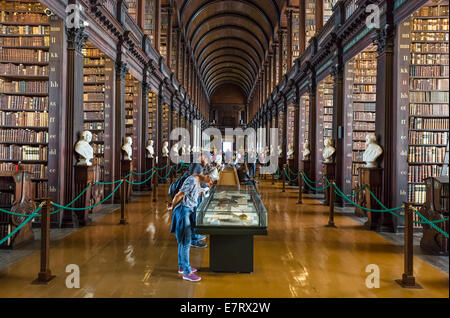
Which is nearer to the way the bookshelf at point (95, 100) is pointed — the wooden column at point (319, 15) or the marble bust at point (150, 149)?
the wooden column

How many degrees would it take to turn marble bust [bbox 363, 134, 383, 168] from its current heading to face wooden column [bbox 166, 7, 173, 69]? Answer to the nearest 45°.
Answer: approximately 90° to its right

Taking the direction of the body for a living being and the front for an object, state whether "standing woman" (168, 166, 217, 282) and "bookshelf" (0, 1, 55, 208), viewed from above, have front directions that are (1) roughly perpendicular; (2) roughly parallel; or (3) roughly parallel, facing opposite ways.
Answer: roughly perpendicular
